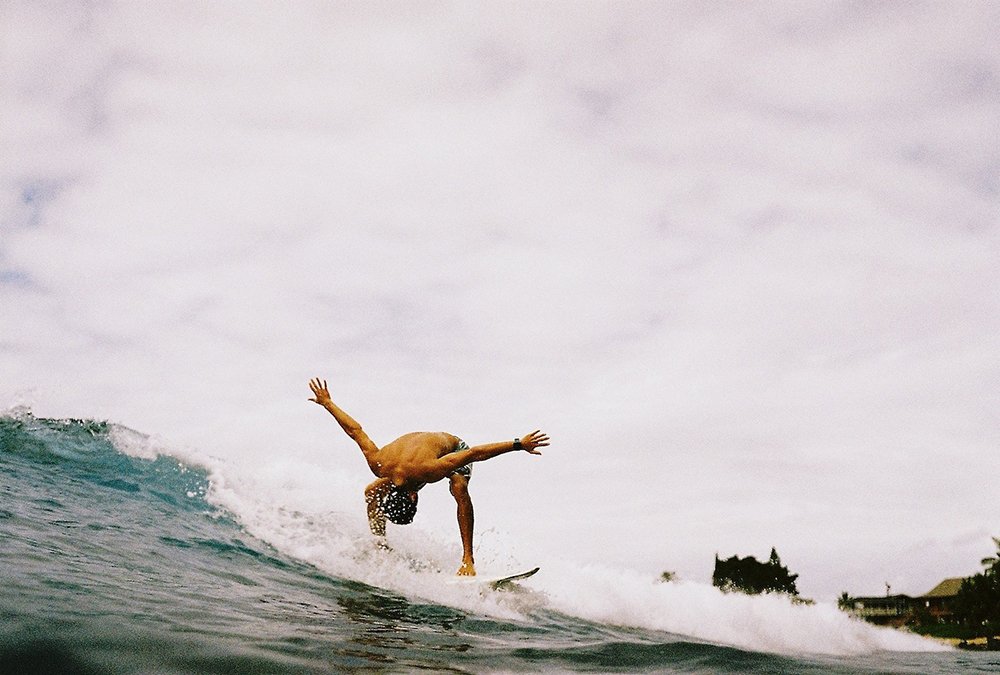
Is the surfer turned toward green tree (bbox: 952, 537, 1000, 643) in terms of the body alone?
no
